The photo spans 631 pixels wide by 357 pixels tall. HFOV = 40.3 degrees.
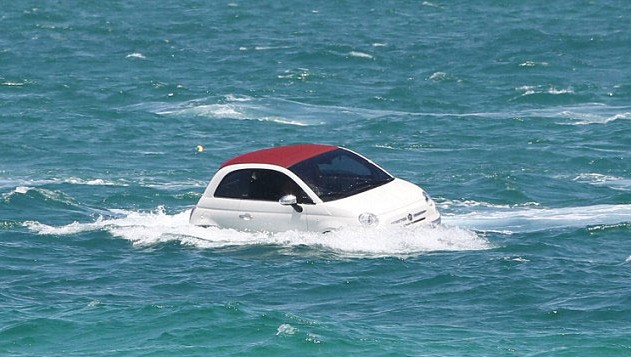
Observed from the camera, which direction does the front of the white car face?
facing the viewer and to the right of the viewer
